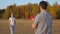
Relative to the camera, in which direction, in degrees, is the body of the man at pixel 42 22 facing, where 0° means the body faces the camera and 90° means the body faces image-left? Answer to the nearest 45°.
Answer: approximately 135°
